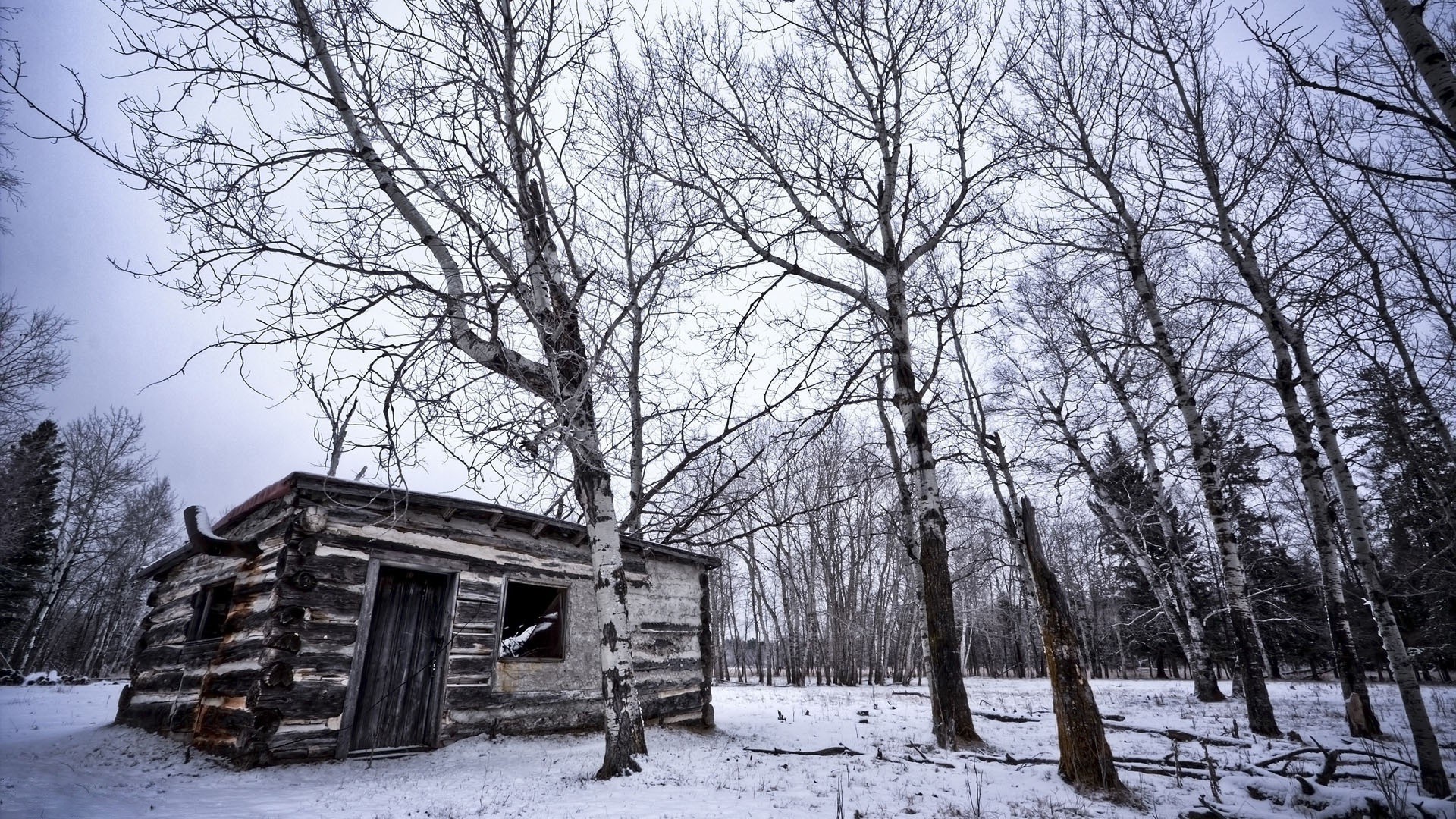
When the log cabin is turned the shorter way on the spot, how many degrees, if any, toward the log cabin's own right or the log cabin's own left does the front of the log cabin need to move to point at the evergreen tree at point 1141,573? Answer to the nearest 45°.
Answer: approximately 45° to the log cabin's own left

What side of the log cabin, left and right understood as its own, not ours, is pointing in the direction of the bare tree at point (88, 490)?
back

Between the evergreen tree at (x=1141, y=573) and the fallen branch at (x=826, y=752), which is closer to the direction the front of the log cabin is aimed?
the fallen branch

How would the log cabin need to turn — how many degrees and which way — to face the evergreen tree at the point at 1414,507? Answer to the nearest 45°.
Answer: approximately 45° to its left

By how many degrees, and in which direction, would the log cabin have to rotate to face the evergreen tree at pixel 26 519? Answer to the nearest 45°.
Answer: approximately 180°

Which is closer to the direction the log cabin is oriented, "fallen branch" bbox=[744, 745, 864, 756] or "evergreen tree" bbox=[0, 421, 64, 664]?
the fallen branch

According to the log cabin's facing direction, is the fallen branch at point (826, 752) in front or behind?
in front

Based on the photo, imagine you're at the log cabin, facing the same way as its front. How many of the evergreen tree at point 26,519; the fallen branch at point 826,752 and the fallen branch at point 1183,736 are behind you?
1

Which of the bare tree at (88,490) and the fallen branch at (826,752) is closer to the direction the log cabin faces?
the fallen branch

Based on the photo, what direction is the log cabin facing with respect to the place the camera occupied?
facing the viewer and to the right of the viewer

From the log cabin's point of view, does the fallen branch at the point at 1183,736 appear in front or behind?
in front
